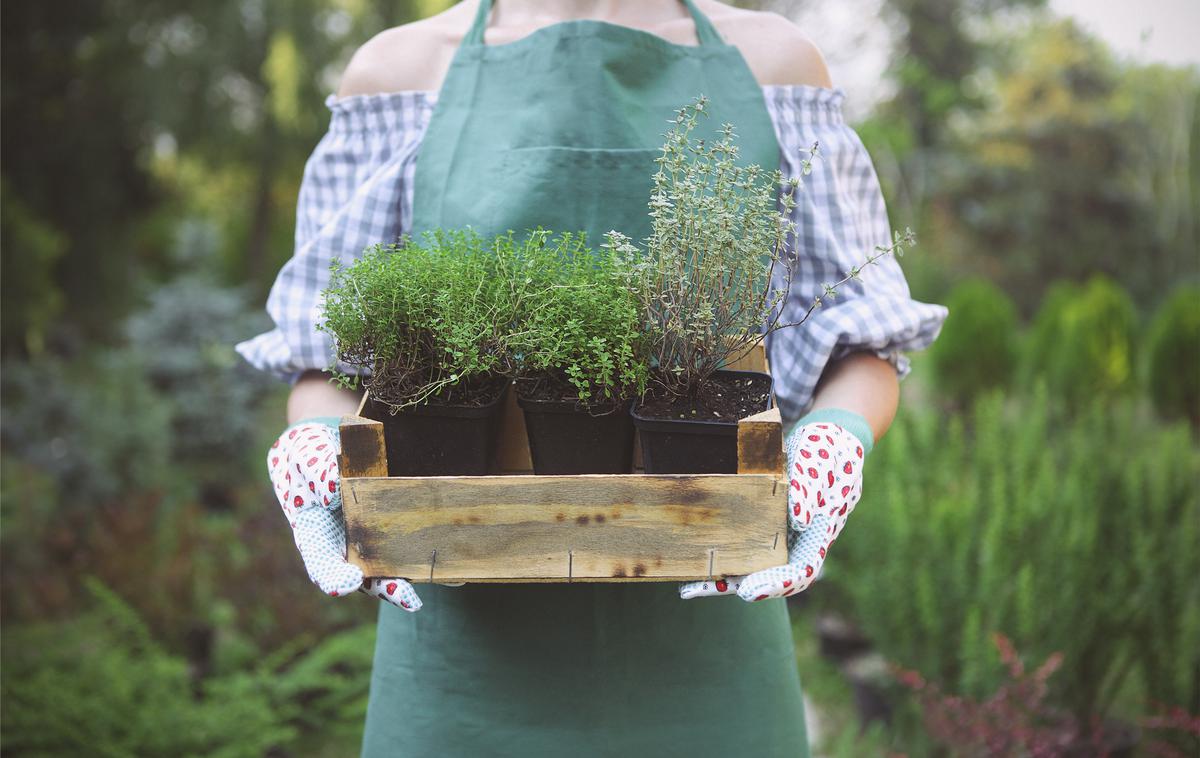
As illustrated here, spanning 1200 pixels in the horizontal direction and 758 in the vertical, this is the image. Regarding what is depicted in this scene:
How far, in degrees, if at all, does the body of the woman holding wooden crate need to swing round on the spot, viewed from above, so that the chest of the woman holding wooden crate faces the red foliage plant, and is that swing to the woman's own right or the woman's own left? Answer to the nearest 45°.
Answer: approximately 135° to the woman's own left

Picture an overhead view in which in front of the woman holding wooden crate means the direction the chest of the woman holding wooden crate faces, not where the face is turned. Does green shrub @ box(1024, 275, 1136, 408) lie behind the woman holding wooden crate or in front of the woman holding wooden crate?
behind

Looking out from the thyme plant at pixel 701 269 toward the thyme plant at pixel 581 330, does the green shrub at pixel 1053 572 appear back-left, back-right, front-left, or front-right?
back-right

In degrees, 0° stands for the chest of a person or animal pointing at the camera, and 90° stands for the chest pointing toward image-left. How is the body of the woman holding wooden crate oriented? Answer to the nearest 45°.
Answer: approximately 0°
